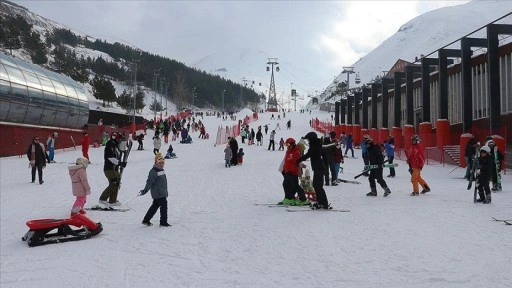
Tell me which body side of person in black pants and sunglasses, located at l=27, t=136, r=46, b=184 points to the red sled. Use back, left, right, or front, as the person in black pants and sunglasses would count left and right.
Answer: front

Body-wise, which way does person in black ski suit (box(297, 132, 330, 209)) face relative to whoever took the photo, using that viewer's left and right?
facing to the left of the viewer

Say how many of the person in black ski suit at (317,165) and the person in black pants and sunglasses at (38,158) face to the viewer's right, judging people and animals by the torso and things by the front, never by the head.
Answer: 0

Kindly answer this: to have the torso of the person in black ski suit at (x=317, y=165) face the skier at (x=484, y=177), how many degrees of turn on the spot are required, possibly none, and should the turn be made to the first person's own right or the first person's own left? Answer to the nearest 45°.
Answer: approximately 180°

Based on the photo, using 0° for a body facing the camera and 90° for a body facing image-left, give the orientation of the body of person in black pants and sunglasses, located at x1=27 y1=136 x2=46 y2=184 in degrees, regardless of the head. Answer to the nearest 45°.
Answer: approximately 0°

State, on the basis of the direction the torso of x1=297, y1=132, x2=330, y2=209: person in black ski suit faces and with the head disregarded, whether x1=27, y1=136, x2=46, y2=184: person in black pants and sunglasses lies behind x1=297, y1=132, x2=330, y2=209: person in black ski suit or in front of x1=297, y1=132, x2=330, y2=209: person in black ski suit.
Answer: in front
